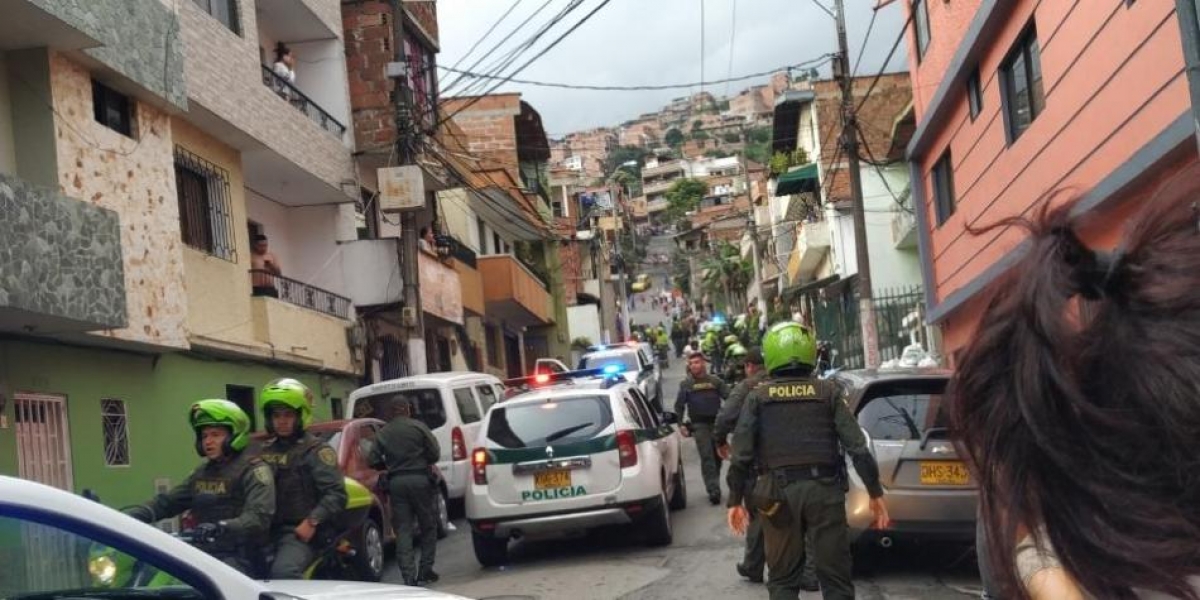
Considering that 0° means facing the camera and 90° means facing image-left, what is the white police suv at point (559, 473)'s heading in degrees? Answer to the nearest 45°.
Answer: approximately 225°

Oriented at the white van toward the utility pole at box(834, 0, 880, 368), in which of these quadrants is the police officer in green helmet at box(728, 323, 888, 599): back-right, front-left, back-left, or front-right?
back-right

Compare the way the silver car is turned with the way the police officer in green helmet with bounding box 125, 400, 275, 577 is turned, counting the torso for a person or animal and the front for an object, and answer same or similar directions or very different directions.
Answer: very different directions

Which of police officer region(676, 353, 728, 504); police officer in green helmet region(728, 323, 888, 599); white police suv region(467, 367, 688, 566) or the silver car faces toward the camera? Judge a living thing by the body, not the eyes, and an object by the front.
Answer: the police officer

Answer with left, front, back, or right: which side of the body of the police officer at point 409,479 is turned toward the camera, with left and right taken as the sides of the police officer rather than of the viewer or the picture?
back

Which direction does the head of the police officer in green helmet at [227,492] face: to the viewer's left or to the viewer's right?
to the viewer's left

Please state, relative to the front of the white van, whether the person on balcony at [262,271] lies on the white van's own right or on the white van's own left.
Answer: on the white van's own left

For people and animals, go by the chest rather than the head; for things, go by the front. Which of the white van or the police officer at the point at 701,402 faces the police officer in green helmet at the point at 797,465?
the police officer

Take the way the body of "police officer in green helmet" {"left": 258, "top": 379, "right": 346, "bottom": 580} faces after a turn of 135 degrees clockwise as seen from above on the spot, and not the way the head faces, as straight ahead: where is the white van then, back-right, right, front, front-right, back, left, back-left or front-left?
front

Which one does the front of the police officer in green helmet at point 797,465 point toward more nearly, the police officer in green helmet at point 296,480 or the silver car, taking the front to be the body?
the silver car

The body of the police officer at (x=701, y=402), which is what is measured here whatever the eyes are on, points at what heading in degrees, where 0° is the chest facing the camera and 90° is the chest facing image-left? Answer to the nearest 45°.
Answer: approximately 0°

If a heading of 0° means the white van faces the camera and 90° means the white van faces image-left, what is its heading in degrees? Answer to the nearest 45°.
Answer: approximately 225°

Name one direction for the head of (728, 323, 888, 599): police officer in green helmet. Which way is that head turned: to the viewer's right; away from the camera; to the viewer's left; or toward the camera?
away from the camera
